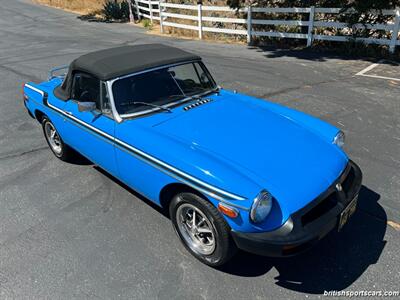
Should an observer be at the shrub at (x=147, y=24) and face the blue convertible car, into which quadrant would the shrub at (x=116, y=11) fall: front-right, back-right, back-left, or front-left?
back-right

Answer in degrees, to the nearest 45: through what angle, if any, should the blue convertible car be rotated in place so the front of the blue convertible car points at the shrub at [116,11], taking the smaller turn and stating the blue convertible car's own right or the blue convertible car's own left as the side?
approximately 135° to the blue convertible car's own left

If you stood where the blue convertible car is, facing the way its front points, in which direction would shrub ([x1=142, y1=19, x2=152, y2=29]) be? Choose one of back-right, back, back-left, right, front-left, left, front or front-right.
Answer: back-left

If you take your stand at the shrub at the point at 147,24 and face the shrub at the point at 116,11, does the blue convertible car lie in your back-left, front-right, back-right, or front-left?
back-left

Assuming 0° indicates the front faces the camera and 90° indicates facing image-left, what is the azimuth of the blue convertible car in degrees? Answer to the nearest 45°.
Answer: approximately 315°
